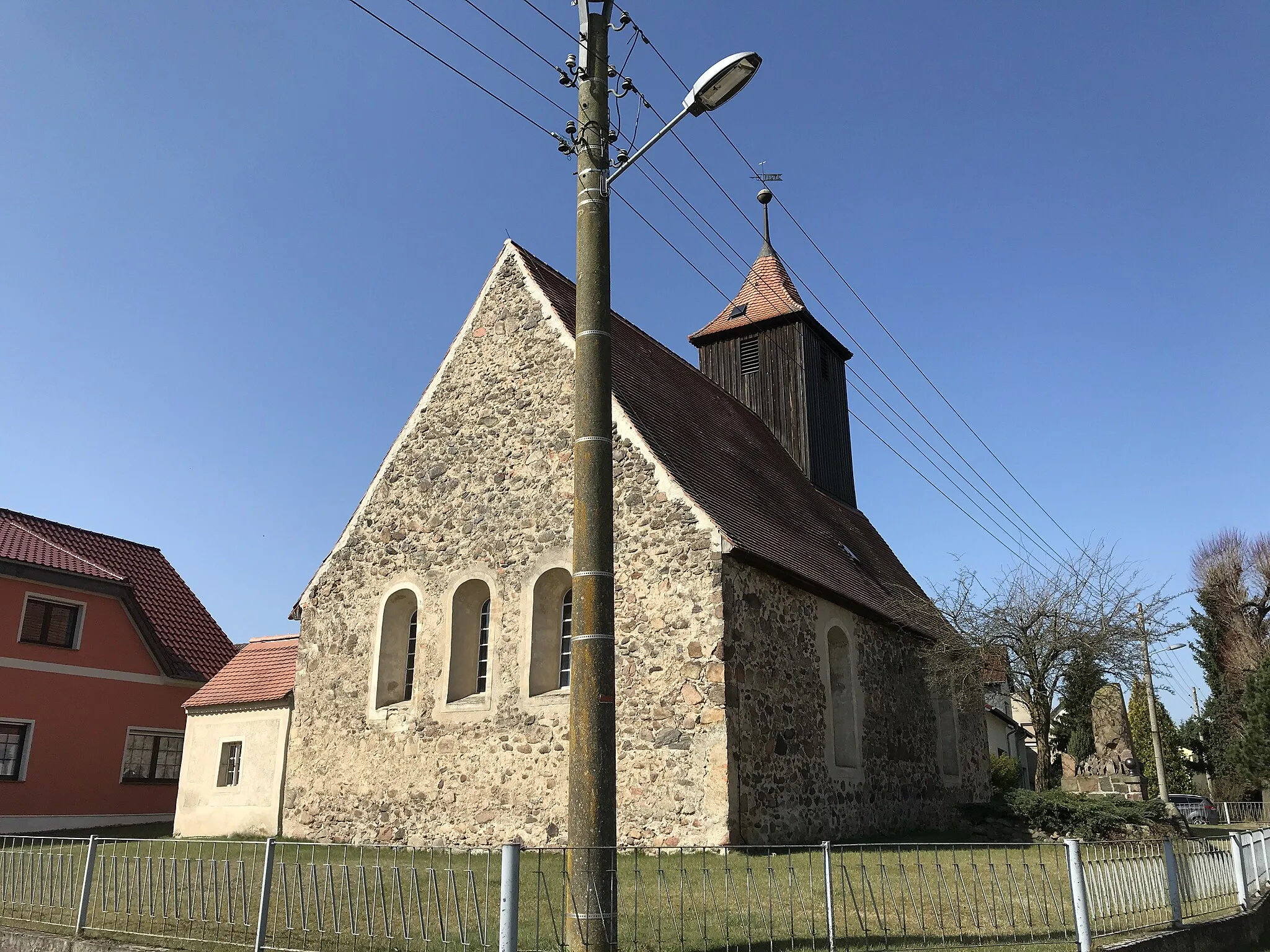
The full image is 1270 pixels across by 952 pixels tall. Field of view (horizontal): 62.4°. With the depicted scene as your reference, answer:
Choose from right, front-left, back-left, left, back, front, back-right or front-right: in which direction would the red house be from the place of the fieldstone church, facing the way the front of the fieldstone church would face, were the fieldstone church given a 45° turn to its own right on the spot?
front

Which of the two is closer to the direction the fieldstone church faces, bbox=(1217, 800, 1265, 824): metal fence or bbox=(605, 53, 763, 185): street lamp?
the street lamp

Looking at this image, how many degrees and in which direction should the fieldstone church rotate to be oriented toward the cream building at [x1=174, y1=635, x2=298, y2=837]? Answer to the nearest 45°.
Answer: approximately 45° to its right
